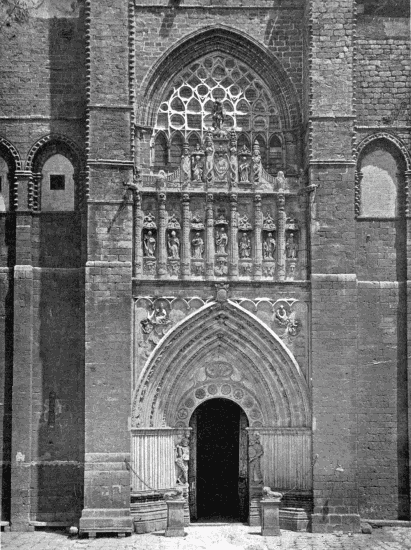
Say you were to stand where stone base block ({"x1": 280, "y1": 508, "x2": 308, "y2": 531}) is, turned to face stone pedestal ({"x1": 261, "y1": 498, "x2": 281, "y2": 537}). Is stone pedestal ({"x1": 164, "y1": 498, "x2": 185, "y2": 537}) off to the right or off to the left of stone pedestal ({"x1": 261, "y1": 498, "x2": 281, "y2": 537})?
right

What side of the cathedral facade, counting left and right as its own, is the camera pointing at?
front
